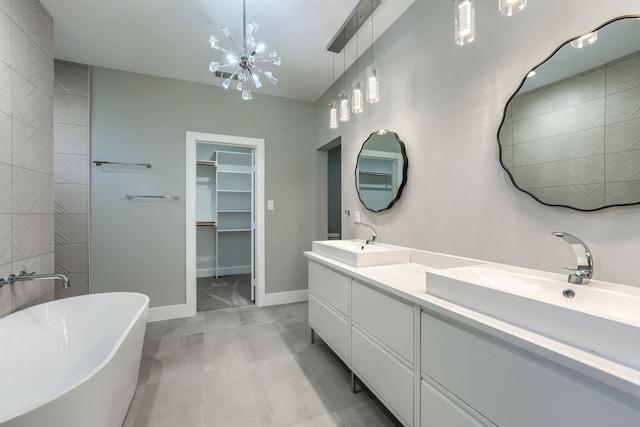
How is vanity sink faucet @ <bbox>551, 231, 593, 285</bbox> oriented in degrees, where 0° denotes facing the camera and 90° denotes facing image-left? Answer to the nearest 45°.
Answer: approximately 45°

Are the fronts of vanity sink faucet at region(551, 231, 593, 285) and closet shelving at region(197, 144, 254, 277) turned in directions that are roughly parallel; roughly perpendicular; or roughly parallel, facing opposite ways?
roughly perpendicular

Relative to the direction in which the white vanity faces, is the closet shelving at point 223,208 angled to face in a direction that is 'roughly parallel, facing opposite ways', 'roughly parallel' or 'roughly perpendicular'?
roughly perpendicular

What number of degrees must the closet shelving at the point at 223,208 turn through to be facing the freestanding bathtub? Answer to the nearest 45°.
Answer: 0° — it already faces it

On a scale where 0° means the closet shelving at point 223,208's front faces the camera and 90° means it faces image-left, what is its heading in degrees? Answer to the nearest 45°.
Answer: approximately 0°

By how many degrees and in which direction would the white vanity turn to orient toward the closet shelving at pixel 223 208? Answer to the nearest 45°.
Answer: approximately 90° to its right

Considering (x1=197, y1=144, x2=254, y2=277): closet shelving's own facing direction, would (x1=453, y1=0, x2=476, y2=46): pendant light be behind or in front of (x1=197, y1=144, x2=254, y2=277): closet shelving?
in front

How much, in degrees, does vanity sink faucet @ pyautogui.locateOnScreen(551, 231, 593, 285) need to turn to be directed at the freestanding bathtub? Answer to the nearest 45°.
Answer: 0° — it already faces it
